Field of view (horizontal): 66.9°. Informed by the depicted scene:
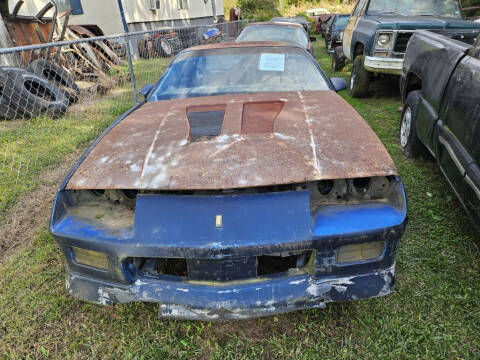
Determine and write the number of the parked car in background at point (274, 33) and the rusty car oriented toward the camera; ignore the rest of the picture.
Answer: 2

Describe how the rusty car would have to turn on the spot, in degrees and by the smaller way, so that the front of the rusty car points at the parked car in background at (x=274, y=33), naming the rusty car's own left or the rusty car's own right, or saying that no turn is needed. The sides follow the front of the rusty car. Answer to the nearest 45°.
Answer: approximately 180°

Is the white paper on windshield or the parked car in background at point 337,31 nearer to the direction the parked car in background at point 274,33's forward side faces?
the white paper on windshield

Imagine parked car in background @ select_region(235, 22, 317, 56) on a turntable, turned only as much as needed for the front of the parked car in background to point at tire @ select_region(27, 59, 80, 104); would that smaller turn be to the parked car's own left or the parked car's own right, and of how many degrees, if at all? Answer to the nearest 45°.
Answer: approximately 90° to the parked car's own right

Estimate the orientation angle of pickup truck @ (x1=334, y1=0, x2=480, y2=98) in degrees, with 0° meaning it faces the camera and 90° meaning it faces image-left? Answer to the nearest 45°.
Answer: approximately 315°

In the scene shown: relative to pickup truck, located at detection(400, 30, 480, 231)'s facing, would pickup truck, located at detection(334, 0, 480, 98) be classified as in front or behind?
in front

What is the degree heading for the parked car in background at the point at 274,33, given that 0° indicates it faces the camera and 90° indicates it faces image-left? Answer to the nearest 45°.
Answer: approximately 0°

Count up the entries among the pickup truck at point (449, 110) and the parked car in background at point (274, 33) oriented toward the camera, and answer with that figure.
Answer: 1

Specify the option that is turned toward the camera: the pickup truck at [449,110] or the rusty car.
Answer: the rusty car

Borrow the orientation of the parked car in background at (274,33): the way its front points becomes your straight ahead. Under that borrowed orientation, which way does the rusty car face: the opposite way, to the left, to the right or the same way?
the same way

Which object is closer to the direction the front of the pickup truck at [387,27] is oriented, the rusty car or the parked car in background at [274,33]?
the rusty car

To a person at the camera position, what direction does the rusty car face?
facing the viewer

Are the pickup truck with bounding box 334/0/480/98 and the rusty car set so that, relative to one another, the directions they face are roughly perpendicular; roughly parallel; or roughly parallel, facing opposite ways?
roughly parallel

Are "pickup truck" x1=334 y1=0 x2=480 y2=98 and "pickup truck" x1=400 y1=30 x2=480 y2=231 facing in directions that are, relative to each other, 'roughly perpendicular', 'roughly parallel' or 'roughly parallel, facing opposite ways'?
roughly parallel, facing opposite ways

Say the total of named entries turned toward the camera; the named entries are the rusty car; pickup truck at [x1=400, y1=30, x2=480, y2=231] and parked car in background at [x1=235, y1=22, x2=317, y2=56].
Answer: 2

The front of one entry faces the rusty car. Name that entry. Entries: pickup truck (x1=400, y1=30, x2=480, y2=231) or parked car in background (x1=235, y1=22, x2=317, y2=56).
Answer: the parked car in background

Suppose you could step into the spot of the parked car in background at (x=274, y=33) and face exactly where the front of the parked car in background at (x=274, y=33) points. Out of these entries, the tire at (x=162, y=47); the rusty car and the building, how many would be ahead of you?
1

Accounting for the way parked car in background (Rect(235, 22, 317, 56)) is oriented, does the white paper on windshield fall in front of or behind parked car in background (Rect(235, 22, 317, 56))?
in front

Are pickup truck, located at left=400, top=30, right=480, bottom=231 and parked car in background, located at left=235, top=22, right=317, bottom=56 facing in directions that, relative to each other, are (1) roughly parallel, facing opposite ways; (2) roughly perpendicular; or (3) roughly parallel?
roughly parallel, facing opposite ways
